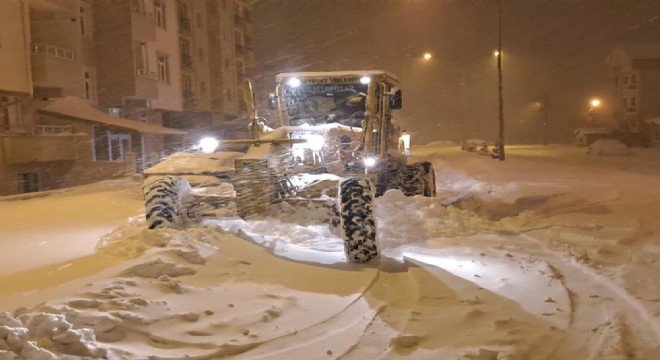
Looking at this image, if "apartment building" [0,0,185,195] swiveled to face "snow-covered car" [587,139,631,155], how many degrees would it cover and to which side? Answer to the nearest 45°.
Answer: approximately 45° to its left

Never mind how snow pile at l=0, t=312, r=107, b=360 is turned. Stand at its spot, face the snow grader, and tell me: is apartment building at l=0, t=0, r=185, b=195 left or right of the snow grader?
left

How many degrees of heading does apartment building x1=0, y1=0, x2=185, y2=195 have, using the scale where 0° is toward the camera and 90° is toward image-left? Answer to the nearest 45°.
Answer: approximately 315°

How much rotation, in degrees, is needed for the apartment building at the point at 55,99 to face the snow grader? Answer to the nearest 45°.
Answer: approximately 45° to its right

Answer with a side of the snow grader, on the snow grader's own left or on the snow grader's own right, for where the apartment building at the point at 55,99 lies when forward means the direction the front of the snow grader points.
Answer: on the snow grader's own right

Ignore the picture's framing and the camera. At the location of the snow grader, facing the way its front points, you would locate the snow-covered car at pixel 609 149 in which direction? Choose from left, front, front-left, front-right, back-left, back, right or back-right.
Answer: back

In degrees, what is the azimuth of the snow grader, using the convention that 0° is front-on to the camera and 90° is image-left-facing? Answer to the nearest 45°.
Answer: approximately 45°
